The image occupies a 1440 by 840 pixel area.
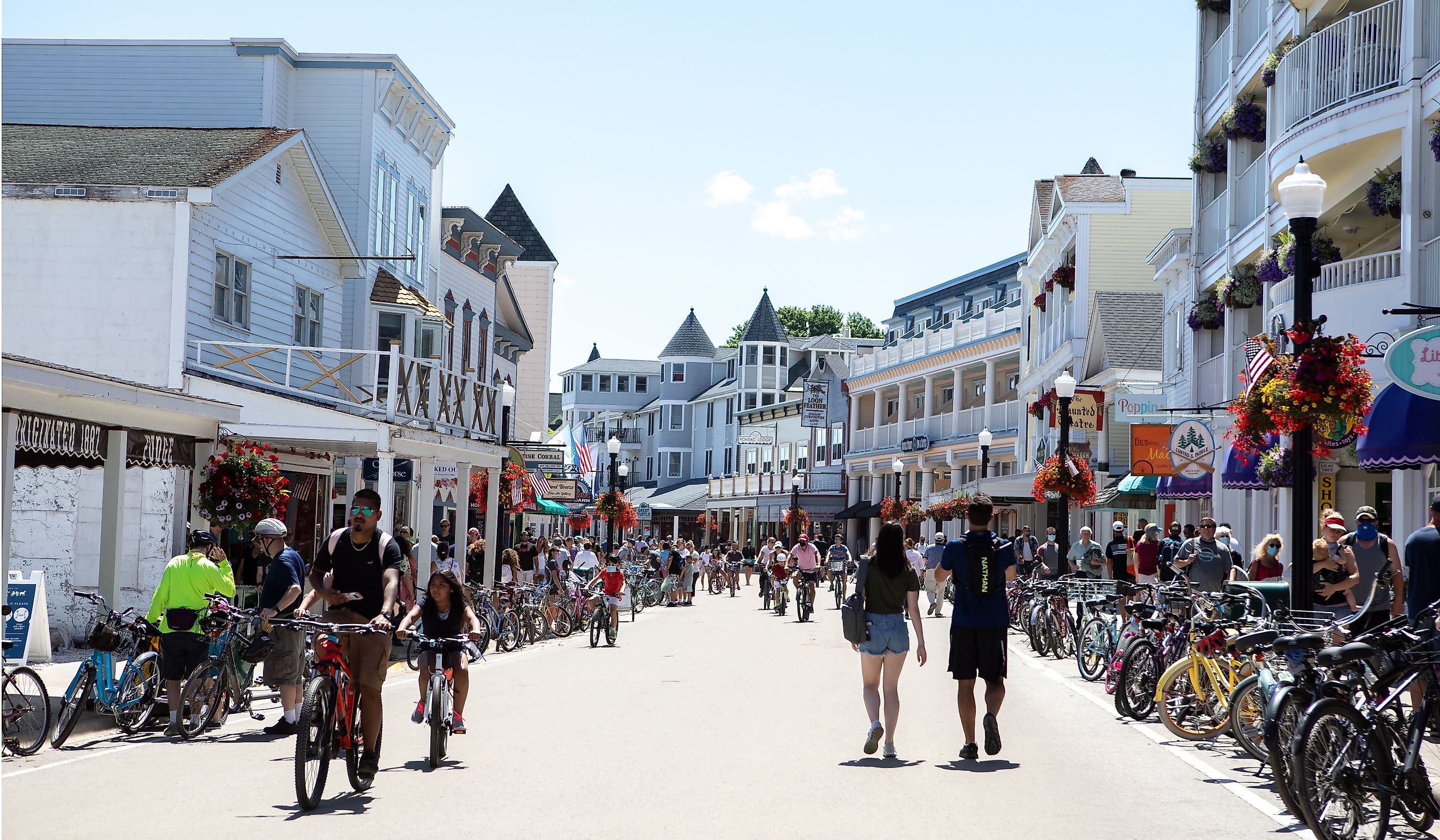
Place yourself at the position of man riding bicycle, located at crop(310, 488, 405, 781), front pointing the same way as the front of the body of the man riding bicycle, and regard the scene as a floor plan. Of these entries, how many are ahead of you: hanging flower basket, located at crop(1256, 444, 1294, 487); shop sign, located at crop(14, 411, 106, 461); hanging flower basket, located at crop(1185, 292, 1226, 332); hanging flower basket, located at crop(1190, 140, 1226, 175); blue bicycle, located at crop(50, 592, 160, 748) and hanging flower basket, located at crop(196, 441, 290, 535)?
0

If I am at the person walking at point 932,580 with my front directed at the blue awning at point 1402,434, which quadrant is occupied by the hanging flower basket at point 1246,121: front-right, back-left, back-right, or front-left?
front-left

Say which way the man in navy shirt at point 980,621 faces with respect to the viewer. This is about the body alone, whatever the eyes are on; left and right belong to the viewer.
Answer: facing away from the viewer

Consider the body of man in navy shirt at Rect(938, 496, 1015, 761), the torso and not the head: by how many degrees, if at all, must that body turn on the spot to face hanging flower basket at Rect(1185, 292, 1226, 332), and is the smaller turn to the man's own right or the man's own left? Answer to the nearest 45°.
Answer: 0° — they already face it

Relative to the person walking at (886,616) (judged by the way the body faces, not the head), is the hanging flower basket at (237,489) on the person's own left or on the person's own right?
on the person's own left

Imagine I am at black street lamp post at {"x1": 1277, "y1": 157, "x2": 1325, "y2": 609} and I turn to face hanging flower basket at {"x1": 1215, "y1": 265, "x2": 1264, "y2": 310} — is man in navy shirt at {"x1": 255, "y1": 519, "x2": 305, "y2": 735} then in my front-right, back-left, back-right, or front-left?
back-left

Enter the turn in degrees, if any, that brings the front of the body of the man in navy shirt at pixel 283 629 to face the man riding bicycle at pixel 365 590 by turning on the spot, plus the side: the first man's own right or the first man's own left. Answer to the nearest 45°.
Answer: approximately 90° to the first man's own left

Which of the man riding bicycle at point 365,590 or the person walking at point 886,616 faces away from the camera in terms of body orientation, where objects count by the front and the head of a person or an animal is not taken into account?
the person walking

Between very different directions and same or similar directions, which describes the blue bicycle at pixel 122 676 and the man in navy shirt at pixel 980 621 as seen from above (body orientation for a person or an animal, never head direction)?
very different directions

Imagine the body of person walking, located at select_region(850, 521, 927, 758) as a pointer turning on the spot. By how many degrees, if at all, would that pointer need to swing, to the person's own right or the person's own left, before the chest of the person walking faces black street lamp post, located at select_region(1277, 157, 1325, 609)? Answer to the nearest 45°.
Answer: approximately 45° to the person's own right

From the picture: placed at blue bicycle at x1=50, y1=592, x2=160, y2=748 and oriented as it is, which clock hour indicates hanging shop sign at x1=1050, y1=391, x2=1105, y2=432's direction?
The hanging shop sign is roughly at 6 o'clock from the blue bicycle.

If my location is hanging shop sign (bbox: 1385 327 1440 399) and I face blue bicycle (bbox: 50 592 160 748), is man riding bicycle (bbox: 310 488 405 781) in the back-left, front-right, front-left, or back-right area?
front-left

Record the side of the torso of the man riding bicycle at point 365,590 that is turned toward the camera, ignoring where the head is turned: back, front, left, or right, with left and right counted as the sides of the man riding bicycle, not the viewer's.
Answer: front

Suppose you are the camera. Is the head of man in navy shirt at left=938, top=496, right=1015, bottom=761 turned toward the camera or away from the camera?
away from the camera

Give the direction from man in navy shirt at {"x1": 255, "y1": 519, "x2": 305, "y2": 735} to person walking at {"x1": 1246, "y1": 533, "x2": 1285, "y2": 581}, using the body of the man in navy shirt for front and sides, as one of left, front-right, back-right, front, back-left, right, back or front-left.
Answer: back

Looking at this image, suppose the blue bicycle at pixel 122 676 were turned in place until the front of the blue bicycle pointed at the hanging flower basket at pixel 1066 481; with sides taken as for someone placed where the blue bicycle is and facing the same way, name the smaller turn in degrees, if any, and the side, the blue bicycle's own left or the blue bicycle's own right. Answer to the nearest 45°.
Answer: approximately 180°

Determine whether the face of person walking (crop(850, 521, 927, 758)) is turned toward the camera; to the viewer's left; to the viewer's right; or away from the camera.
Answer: away from the camera

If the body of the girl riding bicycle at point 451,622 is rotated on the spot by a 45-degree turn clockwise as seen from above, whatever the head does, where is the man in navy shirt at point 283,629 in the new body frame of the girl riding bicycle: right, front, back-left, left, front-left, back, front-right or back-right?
right
